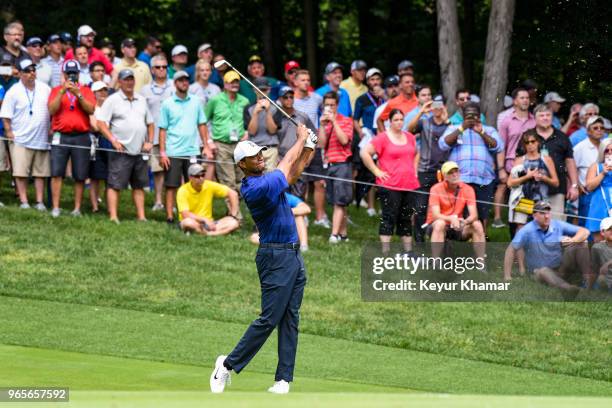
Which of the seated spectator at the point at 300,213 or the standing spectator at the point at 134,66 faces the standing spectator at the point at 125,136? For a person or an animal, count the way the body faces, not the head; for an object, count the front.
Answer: the standing spectator at the point at 134,66

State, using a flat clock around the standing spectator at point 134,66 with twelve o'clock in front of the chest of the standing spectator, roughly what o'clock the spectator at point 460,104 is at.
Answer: The spectator is roughly at 10 o'clock from the standing spectator.

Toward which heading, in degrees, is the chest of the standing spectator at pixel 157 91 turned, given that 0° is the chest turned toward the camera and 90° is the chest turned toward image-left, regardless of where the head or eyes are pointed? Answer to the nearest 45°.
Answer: approximately 0°

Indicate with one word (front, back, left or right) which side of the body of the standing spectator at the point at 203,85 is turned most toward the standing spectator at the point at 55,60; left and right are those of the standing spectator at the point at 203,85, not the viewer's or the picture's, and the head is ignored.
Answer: right

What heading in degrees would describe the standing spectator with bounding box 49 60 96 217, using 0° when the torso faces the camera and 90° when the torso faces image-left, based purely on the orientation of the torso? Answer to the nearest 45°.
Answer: approximately 0°

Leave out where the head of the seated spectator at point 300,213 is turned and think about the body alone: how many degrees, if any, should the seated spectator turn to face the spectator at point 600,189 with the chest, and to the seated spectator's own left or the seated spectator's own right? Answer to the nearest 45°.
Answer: approximately 90° to the seated spectator's own left

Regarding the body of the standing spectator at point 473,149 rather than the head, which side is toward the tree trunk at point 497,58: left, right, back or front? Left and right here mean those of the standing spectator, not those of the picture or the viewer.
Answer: back

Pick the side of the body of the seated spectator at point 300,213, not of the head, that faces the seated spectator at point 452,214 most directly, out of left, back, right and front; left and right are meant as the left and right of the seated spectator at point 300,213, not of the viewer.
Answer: left
